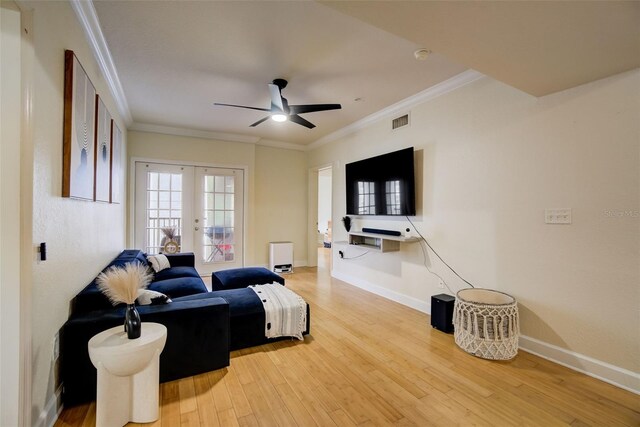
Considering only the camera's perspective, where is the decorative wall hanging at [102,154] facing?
facing to the right of the viewer

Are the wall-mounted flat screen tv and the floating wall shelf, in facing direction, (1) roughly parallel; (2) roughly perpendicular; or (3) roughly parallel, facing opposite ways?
roughly parallel

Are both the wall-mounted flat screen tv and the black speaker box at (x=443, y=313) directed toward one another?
no

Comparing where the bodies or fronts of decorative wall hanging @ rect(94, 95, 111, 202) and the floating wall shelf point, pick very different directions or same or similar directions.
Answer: very different directions

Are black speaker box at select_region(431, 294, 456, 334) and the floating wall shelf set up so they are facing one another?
no

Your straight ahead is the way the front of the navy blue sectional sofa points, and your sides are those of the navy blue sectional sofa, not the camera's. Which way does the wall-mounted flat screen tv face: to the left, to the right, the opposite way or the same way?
the opposite way

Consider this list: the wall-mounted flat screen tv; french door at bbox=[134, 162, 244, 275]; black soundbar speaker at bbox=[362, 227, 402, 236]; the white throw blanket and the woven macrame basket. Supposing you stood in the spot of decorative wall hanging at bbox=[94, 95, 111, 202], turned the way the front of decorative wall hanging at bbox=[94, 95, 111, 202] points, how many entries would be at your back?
0

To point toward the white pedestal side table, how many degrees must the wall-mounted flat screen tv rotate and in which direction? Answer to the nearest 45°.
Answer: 0° — it already faces it

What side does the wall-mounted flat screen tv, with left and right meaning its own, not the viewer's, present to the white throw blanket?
front

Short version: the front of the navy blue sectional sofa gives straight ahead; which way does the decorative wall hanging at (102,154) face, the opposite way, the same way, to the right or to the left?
the same way

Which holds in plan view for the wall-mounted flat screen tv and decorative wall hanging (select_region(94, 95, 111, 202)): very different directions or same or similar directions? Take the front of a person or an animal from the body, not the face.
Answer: very different directions

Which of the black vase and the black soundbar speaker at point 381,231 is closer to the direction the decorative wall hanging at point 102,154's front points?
the black soundbar speaker

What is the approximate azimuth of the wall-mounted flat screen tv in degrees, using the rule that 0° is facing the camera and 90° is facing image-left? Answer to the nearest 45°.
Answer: approximately 45°

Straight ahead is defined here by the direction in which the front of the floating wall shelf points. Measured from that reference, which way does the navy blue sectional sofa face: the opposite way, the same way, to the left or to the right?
the opposite way

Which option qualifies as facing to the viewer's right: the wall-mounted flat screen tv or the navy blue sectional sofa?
the navy blue sectional sofa

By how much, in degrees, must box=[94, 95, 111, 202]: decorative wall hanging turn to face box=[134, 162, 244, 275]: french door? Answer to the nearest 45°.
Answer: approximately 45° to its left

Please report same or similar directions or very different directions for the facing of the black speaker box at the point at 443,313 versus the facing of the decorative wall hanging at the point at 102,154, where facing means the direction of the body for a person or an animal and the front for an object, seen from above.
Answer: very different directions

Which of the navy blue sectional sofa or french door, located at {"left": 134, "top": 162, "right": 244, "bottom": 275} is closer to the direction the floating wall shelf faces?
the navy blue sectional sofa

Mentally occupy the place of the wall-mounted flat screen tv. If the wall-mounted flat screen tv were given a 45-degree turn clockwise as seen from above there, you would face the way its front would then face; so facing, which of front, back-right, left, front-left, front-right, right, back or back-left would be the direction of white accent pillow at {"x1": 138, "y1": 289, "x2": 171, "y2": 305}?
front-left

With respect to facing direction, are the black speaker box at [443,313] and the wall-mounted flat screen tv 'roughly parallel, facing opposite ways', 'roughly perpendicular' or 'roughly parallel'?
roughly parallel

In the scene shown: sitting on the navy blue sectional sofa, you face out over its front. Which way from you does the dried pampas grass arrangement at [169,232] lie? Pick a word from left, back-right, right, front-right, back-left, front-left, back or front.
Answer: left

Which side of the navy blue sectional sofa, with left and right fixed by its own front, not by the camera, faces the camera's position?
right

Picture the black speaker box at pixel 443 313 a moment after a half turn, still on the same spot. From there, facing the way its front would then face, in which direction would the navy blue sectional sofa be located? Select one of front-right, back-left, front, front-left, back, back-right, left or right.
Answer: back
